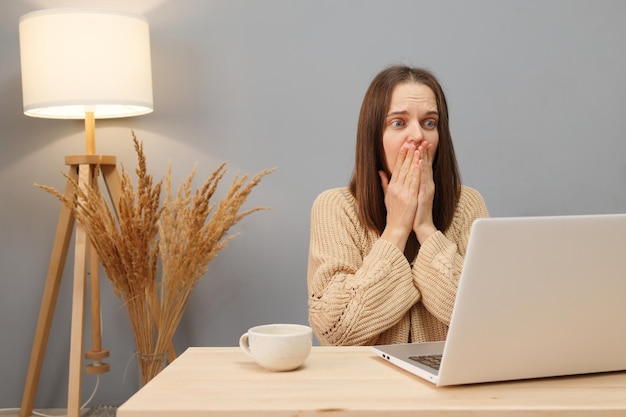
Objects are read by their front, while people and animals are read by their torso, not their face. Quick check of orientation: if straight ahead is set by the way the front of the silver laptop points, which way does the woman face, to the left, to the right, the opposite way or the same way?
the opposite way

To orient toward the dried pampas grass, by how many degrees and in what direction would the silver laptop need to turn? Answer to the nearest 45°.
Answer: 0° — it already faces it

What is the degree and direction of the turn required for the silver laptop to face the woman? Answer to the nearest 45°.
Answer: approximately 45° to its right

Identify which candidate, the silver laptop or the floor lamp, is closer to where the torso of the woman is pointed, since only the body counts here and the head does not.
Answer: the silver laptop

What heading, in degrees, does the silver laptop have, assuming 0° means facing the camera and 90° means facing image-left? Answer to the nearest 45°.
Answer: approximately 135°

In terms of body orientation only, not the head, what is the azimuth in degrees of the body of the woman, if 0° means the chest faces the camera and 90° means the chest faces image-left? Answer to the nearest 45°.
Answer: approximately 315°

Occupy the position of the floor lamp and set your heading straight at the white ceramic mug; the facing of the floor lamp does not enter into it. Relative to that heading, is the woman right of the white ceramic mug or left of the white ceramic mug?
left

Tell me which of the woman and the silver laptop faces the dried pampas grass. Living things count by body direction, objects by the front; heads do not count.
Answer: the silver laptop

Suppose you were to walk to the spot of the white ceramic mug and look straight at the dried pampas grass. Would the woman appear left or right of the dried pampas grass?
right
